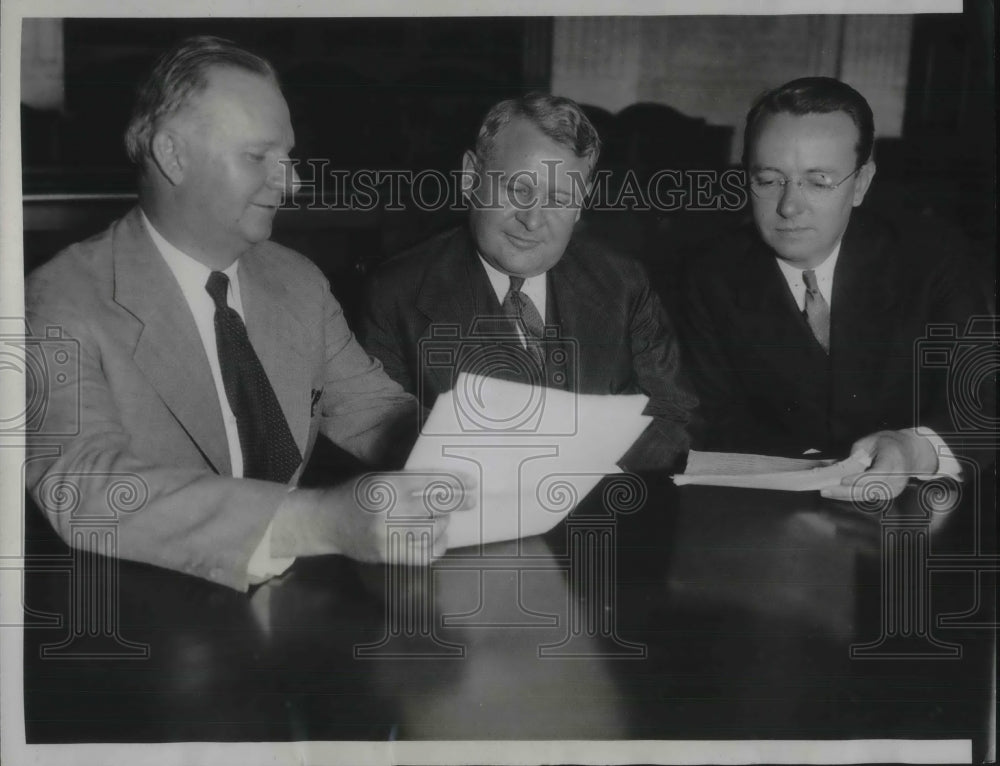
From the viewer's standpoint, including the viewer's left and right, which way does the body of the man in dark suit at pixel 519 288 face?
facing the viewer

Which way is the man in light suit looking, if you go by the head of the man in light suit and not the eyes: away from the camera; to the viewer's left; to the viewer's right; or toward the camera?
to the viewer's right

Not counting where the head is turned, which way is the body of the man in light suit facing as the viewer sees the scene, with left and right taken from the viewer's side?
facing the viewer and to the right of the viewer

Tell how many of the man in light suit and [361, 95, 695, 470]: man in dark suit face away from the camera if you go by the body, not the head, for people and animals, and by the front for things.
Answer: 0

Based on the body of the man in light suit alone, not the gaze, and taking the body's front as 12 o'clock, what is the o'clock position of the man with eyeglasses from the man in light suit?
The man with eyeglasses is roughly at 11 o'clock from the man in light suit.
